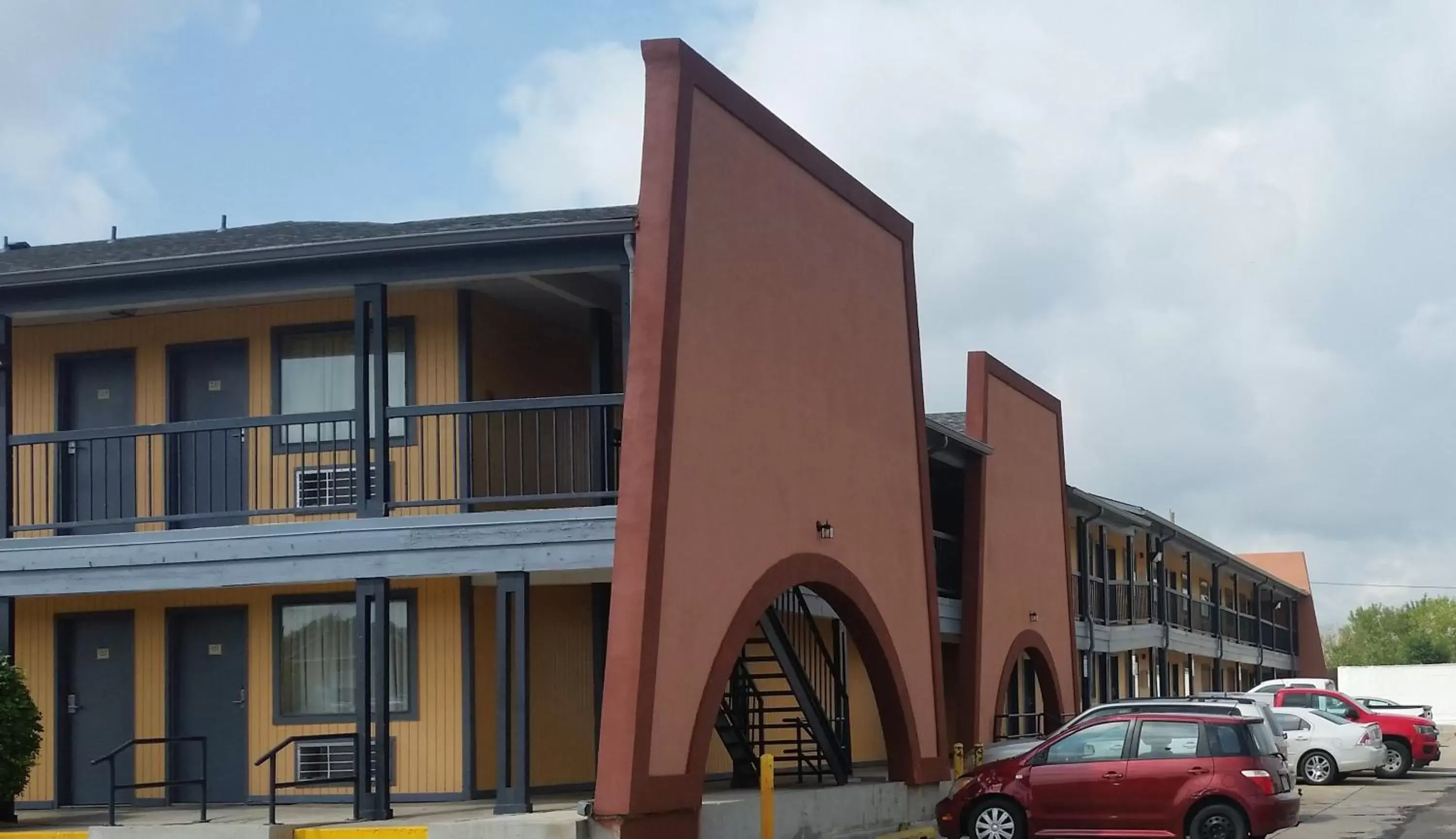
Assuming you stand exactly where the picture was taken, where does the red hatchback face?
facing to the left of the viewer

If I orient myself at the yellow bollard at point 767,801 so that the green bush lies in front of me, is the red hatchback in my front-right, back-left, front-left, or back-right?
back-right

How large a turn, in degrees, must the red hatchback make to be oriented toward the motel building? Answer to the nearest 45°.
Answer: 0° — it already faces it

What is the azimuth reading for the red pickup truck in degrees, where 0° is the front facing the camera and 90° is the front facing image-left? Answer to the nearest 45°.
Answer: approximately 315°

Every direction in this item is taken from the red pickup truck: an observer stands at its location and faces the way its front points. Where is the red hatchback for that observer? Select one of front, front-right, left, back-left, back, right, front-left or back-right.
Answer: front-right

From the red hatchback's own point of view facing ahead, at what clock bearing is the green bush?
The green bush is roughly at 11 o'clock from the red hatchback.

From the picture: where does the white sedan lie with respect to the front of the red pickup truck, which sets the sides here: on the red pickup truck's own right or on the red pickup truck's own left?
on the red pickup truck's own right
